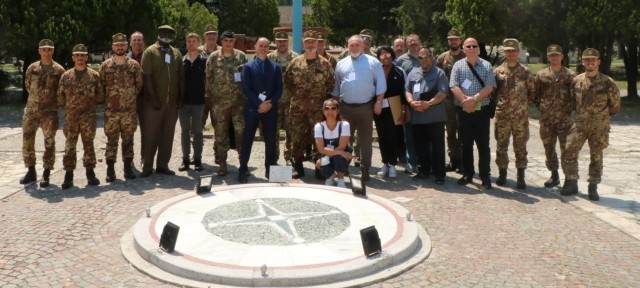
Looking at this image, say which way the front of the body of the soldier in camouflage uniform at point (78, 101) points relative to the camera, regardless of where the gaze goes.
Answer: toward the camera

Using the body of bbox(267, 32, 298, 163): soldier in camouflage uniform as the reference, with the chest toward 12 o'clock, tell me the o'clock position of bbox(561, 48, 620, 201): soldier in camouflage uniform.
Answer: bbox(561, 48, 620, 201): soldier in camouflage uniform is roughly at 10 o'clock from bbox(267, 32, 298, 163): soldier in camouflage uniform.

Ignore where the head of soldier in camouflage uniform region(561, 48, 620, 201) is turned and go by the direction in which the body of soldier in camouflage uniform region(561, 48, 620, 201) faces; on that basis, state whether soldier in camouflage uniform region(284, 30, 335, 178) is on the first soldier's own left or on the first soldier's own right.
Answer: on the first soldier's own right

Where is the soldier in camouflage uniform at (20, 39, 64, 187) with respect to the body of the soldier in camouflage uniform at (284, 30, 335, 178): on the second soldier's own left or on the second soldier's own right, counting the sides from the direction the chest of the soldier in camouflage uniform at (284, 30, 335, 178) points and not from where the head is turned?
on the second soldier's own right

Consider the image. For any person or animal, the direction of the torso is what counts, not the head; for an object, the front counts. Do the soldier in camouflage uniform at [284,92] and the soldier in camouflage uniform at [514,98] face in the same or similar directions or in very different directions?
same or similar directions

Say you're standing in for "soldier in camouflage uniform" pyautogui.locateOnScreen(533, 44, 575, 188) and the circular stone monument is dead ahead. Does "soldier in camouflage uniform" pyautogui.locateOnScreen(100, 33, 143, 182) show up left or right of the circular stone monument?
right

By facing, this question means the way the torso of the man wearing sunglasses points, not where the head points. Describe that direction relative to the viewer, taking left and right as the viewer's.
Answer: facing the viewer

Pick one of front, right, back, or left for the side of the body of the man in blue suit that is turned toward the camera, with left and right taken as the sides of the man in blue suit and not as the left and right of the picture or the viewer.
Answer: front

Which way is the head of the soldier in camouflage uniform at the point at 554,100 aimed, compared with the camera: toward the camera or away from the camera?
toward the camera

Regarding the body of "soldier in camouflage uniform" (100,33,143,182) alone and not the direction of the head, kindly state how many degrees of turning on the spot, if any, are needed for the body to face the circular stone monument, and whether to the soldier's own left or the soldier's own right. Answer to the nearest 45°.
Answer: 0° — they already face it

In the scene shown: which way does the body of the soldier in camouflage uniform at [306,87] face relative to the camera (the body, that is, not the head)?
toward the camera

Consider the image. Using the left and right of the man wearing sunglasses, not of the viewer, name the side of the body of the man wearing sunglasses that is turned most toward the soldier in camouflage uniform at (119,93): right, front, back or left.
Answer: right
